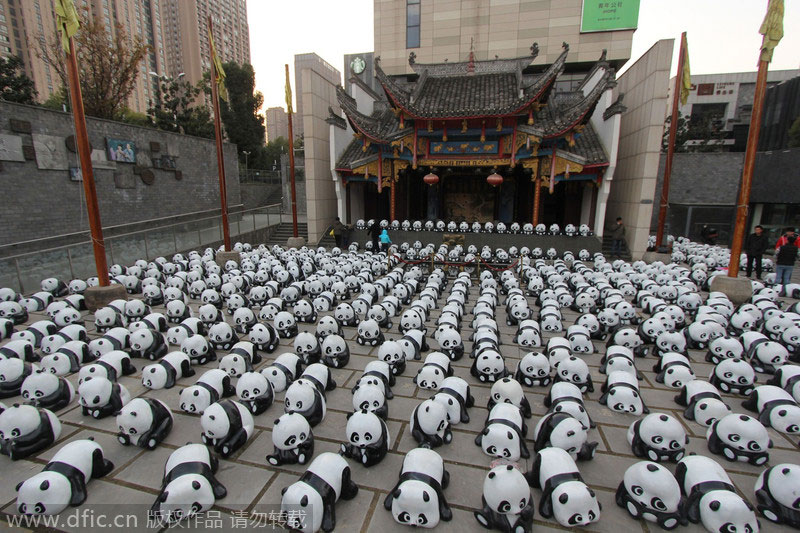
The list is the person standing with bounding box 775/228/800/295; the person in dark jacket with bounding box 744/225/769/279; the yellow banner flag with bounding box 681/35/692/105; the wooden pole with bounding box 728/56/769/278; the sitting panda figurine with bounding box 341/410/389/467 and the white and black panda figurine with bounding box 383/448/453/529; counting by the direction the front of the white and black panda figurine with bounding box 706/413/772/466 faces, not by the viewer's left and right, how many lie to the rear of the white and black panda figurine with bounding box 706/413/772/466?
4

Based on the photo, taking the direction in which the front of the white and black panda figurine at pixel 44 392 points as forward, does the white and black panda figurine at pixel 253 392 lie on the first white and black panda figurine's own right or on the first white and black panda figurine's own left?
on the first white and black panda figurine's own left

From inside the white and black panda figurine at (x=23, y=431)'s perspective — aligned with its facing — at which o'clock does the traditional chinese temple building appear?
The traditional chinese temple building is roughly at 7 o'clock from the white and black panda figurine.

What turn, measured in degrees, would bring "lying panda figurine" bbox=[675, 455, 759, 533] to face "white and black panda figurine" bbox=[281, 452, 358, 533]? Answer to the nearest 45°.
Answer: approximately 90° to its right

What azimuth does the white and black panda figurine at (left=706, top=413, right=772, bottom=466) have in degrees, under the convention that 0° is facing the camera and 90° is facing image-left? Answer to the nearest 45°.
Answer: approximately 0°

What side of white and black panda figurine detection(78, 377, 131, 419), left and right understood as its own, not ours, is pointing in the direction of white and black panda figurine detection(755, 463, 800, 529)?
left

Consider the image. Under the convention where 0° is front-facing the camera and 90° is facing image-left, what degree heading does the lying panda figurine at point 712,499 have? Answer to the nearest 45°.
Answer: approximately 315°

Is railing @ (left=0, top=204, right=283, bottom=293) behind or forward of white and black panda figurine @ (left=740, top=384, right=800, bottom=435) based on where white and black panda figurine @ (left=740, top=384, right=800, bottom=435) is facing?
behind
